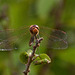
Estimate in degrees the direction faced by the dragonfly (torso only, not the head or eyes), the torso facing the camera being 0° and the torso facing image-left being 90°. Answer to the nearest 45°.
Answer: approximately 0°
